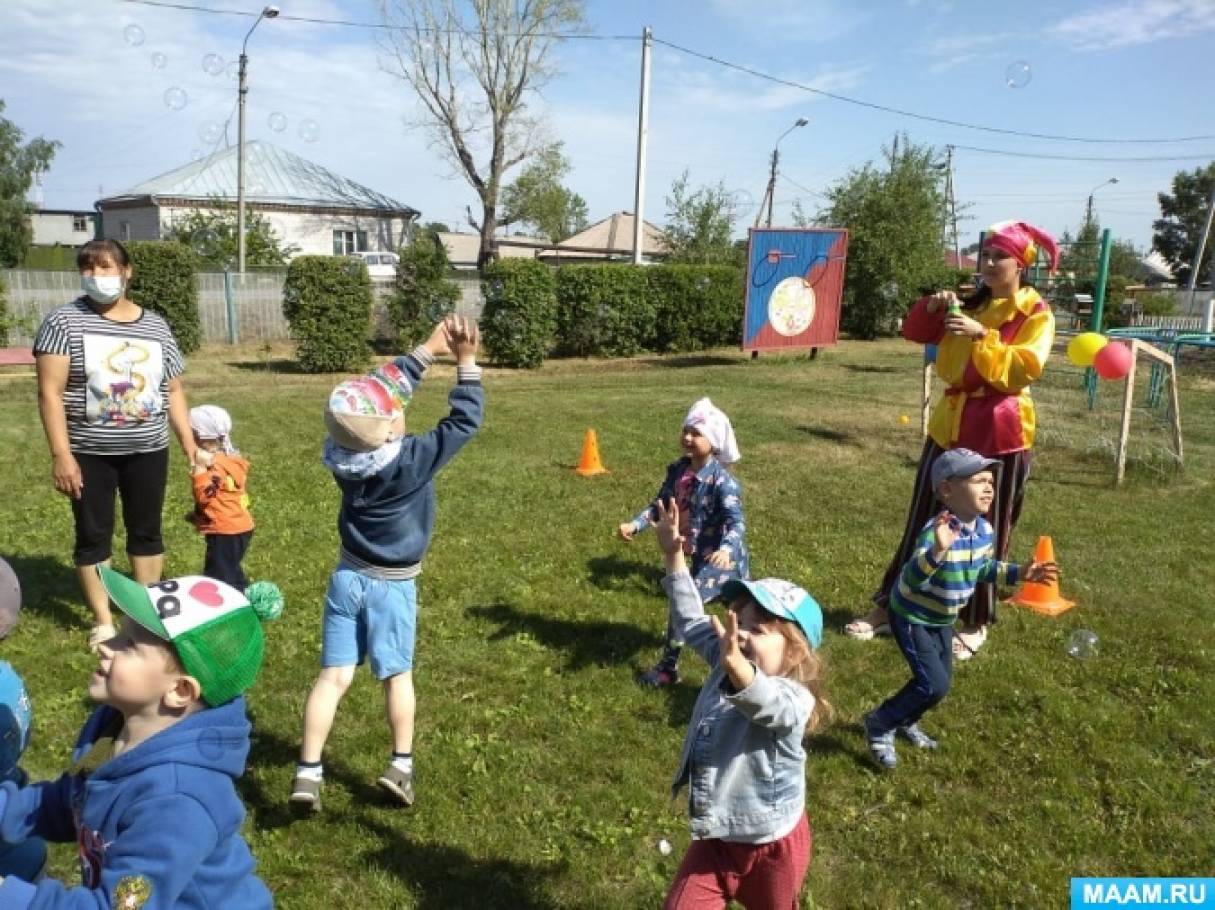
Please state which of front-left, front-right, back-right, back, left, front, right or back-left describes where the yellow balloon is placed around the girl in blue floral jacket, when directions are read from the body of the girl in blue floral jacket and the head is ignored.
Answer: back

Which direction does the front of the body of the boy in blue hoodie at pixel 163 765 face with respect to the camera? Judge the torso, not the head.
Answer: to the viewer's left

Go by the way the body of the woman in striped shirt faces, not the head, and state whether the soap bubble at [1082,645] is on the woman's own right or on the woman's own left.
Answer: on the woman's own left

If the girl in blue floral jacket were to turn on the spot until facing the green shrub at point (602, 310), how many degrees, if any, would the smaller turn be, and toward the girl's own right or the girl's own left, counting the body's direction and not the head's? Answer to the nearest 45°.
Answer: approximately 135° to the girl's own right

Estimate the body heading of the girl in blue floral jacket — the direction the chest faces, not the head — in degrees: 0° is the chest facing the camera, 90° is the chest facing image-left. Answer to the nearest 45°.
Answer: approximately 45°

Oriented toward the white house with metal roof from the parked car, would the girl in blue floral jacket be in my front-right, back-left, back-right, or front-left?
back-left

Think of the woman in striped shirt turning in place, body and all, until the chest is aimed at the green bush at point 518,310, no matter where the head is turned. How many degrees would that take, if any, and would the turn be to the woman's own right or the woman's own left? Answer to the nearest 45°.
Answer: approximately 135° to the woman's own left

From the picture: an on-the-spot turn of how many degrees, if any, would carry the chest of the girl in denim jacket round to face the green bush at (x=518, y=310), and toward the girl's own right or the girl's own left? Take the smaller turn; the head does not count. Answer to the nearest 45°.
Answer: approximately 135° to the girl's own right

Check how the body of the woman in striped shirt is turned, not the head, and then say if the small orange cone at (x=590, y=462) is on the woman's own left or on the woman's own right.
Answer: on the woman's own left

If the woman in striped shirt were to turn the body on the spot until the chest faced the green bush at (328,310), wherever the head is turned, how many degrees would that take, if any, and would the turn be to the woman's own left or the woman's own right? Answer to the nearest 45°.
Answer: approximately 180°

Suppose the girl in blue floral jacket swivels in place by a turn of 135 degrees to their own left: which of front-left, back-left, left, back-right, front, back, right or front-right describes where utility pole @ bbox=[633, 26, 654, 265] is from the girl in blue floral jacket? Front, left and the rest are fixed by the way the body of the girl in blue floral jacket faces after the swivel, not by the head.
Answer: left

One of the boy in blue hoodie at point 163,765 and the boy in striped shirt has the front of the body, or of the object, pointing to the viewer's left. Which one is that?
the boy in blue hoodie

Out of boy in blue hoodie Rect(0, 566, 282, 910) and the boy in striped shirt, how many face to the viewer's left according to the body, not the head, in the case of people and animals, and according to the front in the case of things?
1
